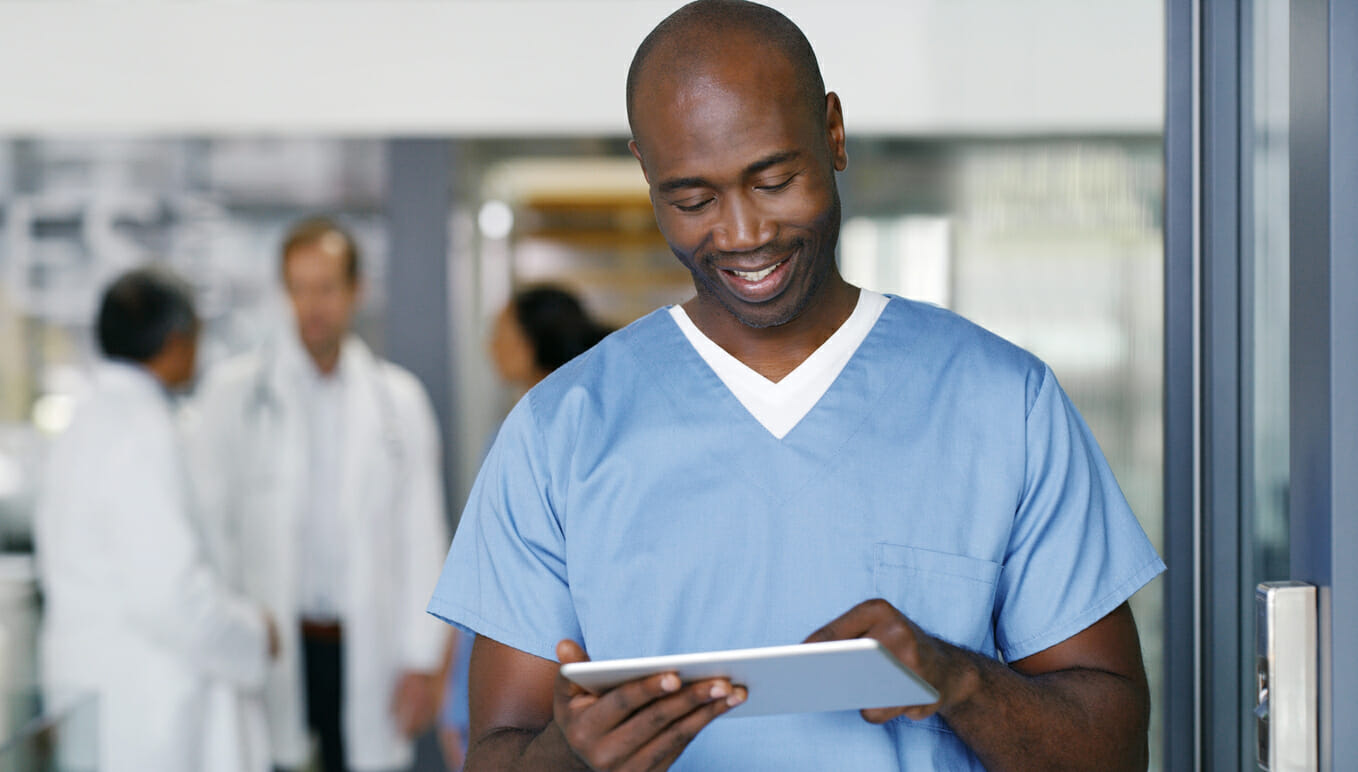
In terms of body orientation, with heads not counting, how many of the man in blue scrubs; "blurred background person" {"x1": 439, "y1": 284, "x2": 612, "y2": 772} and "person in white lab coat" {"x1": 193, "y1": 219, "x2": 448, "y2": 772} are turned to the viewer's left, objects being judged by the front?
1

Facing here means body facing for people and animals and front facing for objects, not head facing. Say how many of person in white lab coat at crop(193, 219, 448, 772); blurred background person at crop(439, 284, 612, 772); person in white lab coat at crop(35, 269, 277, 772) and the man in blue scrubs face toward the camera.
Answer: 2

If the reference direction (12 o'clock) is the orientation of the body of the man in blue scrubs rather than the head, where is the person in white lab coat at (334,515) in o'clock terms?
The person in white lab coat is roughly at 5 o'clock from the man in blue scrubs.

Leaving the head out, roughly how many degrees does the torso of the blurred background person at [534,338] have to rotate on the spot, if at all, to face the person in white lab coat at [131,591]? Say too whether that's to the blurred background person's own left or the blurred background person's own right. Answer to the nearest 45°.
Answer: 0° — they already face them

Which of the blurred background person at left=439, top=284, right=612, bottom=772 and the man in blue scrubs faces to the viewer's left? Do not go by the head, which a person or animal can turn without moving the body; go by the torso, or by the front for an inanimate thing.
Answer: the blurred background person

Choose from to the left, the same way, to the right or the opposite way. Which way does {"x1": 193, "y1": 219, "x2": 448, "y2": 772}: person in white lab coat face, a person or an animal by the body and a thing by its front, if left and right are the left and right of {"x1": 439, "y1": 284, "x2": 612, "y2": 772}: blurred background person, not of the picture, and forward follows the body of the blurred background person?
to the left

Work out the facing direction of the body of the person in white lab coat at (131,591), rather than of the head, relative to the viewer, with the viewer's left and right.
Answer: facing away from the viewer and to the right of the viewer

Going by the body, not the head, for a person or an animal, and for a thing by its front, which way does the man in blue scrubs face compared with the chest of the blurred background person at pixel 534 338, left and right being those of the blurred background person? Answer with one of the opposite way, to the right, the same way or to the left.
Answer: to the left

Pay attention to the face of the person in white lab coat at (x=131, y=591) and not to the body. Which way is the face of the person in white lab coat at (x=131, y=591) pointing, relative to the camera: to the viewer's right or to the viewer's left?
to the viewer's right

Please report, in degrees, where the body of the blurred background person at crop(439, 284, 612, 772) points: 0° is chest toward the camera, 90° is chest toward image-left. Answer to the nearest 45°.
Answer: approximately 90°

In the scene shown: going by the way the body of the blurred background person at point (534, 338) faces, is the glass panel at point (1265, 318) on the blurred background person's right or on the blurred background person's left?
on the blurred background person's left

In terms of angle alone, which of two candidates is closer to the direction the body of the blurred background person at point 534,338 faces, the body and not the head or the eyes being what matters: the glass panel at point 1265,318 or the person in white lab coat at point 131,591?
the person in white lab coat

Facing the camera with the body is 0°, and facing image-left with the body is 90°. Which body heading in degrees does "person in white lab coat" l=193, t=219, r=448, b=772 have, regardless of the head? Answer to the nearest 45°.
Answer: approximately 0°
